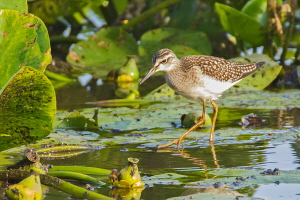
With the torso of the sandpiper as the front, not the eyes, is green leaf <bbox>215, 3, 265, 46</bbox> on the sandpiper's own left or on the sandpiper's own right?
on the sandpiper's own right

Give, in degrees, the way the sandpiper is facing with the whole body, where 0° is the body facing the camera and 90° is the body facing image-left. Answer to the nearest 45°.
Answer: approximately 90°

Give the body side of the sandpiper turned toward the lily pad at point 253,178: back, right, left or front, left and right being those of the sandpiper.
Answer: left

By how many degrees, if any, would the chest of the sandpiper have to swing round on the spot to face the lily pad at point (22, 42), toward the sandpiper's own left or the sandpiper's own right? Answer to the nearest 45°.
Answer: approximately 45° to the sandpiper's own left

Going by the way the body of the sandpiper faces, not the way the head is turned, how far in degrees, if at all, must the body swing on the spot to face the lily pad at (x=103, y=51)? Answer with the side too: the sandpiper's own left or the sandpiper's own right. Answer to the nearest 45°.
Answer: approximately 45° to the sandpiper's own right

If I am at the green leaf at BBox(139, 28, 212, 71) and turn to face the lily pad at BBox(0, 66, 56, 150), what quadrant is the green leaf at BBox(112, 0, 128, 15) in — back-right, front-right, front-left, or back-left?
back-right
